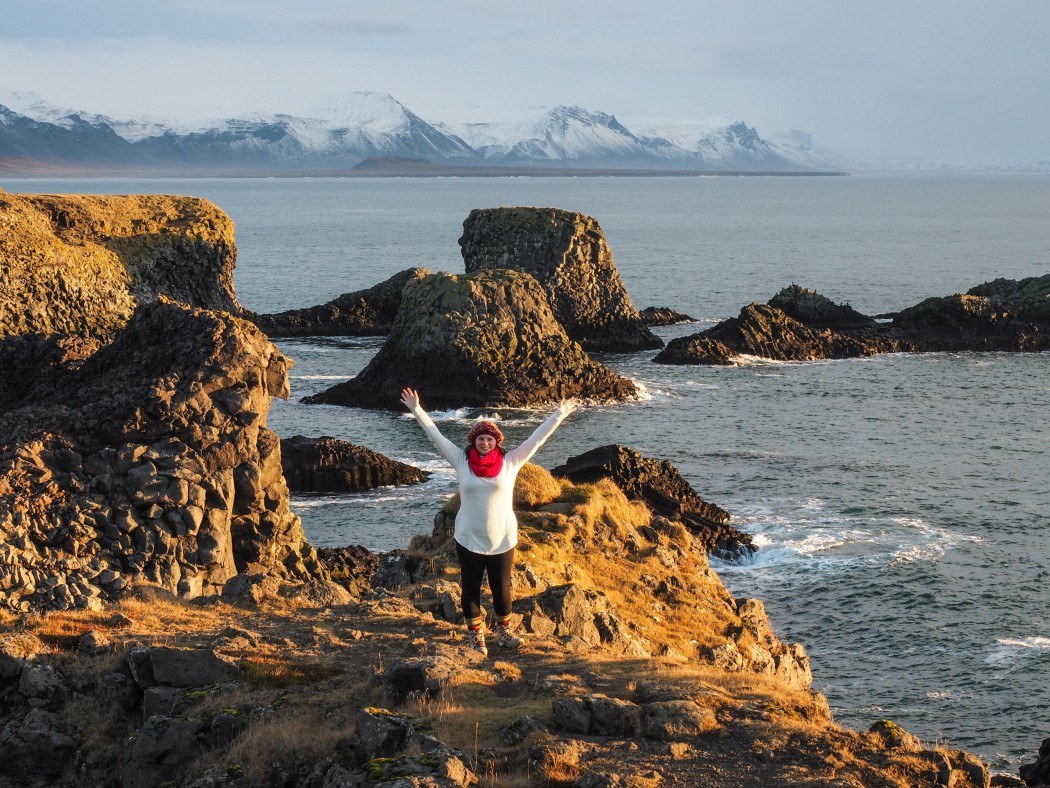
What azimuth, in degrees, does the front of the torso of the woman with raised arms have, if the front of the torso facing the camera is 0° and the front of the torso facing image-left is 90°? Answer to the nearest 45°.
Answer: approximately 0°

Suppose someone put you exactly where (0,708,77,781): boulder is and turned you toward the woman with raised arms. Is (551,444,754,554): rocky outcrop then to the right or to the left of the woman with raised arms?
left

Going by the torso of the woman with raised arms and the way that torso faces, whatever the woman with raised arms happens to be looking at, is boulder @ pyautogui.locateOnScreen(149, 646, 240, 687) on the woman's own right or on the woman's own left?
on the woman's own right

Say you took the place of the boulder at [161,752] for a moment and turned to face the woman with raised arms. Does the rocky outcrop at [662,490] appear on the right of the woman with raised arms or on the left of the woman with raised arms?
left

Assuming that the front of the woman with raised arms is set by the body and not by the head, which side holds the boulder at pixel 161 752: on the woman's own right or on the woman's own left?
on the woman's own right

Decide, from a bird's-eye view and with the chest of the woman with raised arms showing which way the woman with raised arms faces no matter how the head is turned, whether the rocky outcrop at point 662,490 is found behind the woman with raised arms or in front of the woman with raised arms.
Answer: behind

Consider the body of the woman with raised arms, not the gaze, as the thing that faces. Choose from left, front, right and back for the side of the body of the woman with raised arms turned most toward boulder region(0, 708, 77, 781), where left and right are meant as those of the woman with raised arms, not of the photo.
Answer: right

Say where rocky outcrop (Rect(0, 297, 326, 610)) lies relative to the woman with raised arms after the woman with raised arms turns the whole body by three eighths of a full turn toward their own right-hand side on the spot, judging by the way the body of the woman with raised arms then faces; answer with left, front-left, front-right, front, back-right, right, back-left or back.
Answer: front
